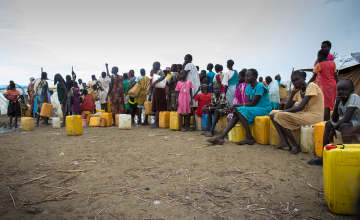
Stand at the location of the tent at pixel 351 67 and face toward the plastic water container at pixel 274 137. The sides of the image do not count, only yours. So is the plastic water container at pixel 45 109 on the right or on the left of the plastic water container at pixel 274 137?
right

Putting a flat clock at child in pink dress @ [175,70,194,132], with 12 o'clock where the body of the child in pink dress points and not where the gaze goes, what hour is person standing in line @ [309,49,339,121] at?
The person standing in line is roughly at 10 o'clock from the child in pink dress.
